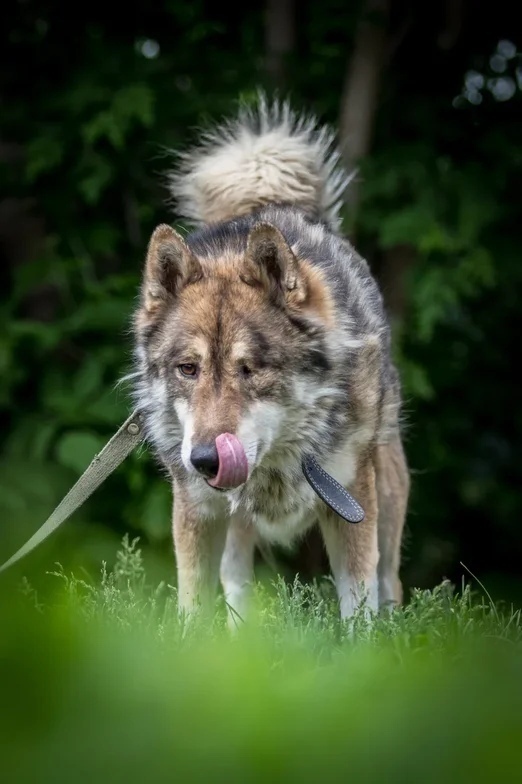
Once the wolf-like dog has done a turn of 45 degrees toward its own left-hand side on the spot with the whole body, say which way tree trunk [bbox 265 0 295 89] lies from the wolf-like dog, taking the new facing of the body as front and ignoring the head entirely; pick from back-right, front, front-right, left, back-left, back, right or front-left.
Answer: back-left

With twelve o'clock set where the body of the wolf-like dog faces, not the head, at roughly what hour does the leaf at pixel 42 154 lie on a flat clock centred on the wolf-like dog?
The leaf is roughly at 5 o'clock from the wolf-like dog.

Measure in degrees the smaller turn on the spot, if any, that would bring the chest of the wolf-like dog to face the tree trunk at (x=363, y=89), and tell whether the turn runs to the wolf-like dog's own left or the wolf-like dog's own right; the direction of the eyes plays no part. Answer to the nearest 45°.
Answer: approximately 180°

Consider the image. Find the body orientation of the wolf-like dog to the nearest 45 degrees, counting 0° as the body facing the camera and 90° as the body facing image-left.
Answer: approximately 0°
